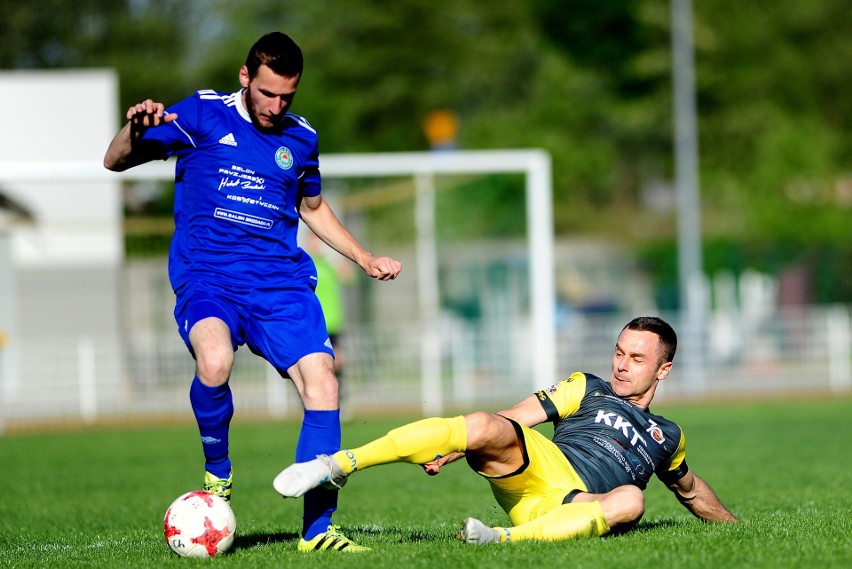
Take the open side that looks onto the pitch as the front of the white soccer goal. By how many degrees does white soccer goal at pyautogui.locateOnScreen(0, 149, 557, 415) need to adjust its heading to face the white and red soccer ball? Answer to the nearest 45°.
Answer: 0° — it already faces it

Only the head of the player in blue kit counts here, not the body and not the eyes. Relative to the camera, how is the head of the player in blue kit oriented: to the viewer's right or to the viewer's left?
to the viewer's right

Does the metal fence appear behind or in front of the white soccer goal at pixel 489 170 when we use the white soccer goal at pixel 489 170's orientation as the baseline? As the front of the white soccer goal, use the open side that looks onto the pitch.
behind

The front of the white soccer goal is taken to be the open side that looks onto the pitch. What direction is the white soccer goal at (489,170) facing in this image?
toward the camera

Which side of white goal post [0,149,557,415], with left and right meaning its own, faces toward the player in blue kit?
front

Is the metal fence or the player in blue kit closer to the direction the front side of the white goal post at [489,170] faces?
the player in blue kit
